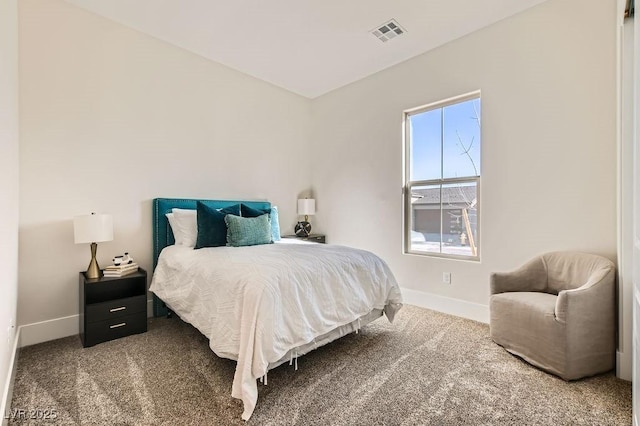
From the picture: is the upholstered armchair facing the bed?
yes

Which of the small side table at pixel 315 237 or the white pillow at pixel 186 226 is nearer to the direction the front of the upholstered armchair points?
the white pillow

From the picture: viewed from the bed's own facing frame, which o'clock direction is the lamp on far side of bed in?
The lamp on far side of bed is roughly at 8 o'clock from the bed.

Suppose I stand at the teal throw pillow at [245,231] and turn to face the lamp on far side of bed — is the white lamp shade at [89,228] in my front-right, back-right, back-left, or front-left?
back-left

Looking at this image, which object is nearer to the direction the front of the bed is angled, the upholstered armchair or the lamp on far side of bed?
the upholstered armchair

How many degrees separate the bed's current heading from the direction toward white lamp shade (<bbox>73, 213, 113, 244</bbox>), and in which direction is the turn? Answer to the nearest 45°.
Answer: approximately 180°
